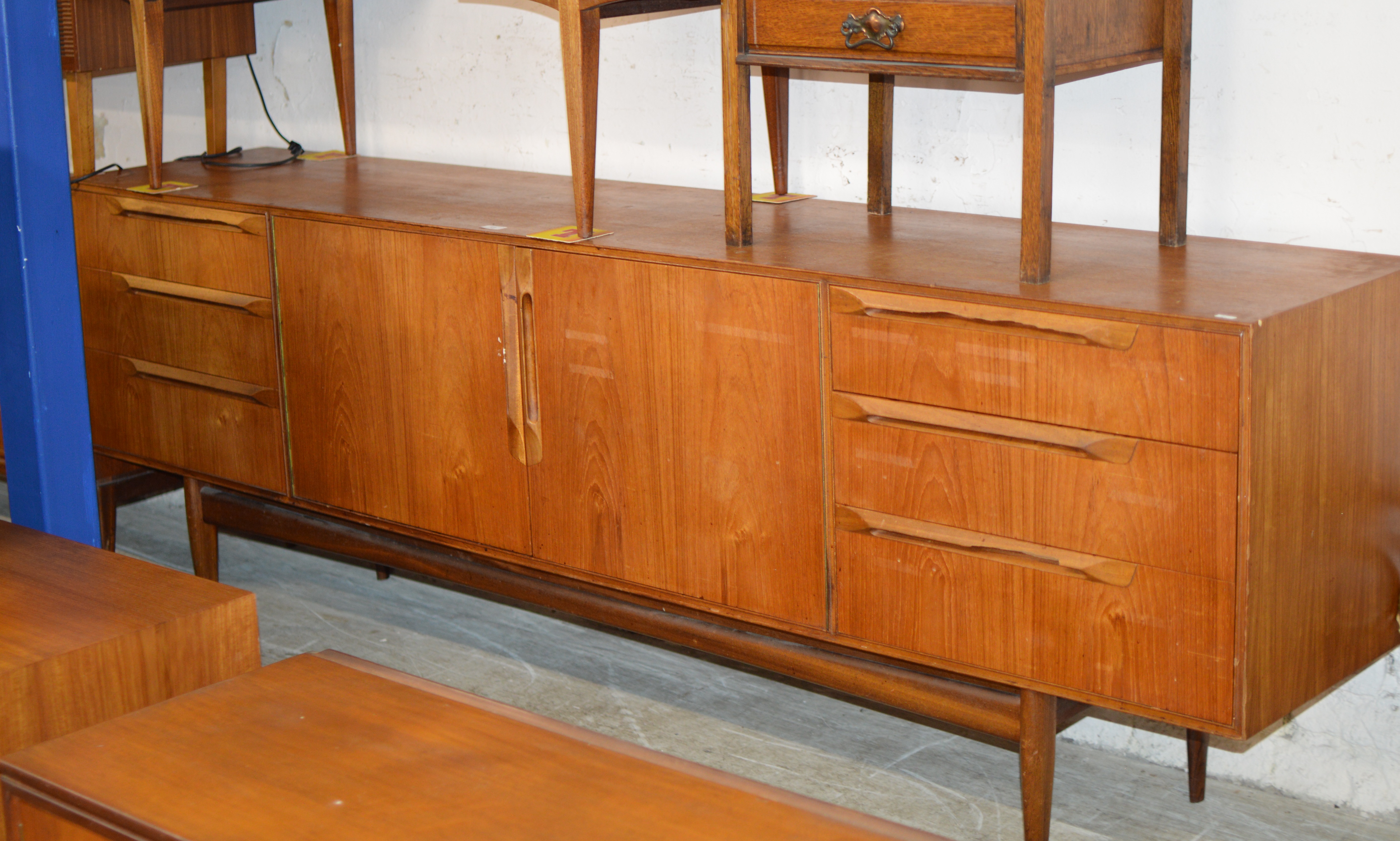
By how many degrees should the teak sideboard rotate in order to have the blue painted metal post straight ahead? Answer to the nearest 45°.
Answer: approximately 45° to its right

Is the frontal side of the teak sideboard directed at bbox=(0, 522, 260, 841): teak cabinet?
yes

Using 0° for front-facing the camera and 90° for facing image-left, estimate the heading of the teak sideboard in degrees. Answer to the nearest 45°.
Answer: approximately 45°

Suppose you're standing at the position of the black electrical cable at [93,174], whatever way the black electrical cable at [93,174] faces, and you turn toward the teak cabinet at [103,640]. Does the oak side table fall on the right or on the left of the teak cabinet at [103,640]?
left
